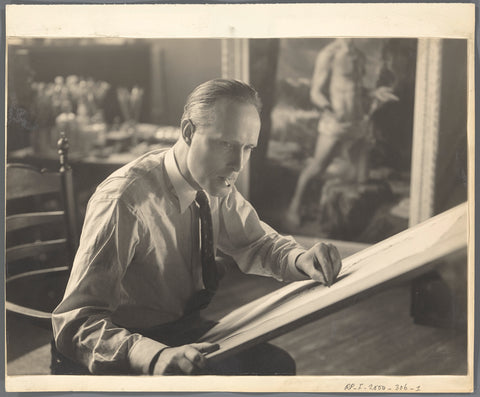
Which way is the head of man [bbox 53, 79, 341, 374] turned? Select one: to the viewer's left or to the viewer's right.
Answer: to the viewer's right

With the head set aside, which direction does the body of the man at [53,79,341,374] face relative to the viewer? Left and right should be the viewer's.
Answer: facing the viewer and to the right of the viewer
